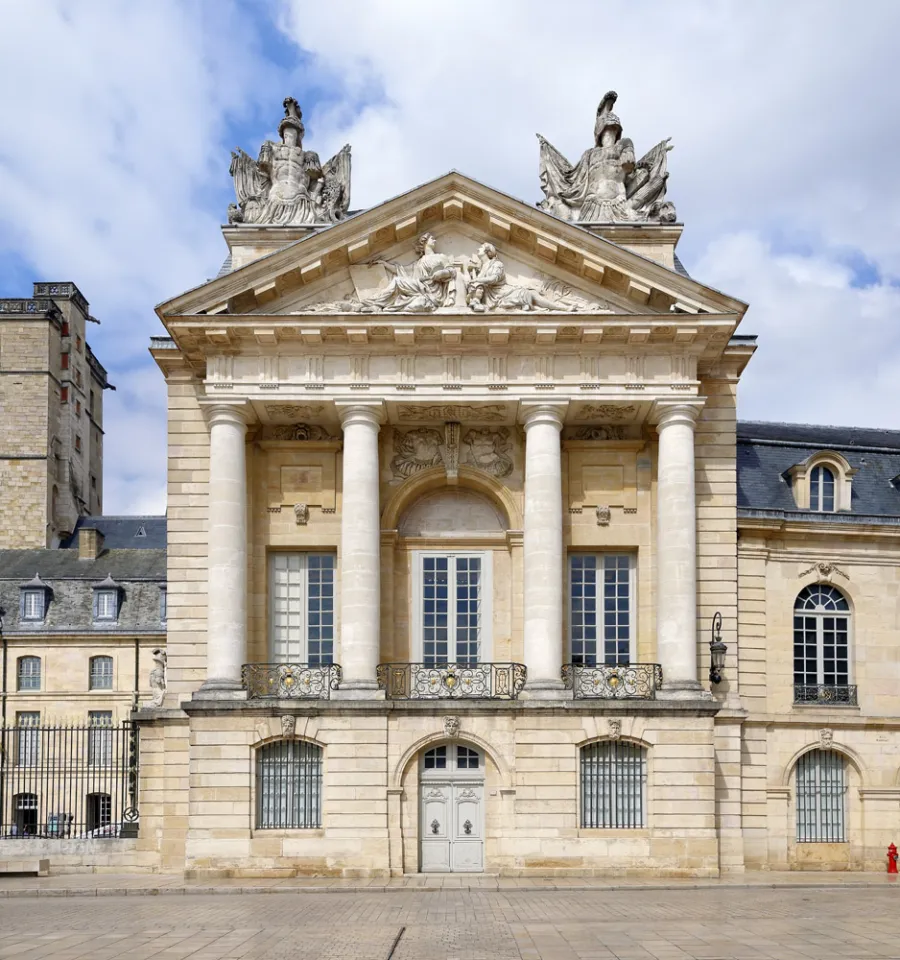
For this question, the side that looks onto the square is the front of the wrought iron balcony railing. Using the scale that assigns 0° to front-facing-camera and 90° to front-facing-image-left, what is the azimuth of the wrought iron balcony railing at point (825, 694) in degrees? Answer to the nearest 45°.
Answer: approximately 0°

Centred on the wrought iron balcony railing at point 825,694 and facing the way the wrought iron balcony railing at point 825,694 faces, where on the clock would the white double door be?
The white double door is roughly at 2 o'clock from the wrought iron balcony railing.

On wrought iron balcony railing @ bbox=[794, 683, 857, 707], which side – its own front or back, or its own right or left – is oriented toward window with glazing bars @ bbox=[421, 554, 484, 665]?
right

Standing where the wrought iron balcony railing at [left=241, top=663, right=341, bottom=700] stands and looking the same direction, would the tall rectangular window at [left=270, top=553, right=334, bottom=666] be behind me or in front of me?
behind
